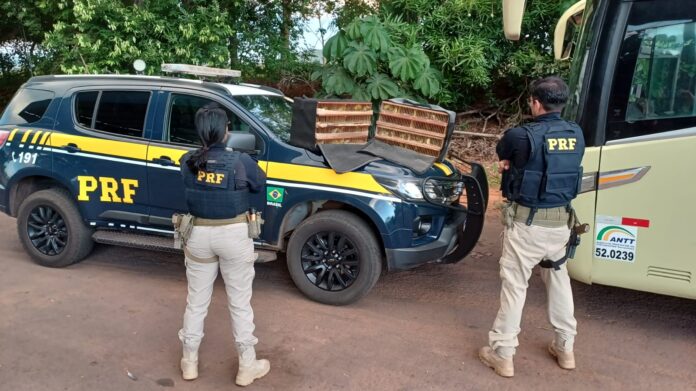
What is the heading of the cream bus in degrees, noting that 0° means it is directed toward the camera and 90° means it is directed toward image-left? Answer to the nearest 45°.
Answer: approximately 135°

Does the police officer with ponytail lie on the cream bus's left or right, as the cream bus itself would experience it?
on its left

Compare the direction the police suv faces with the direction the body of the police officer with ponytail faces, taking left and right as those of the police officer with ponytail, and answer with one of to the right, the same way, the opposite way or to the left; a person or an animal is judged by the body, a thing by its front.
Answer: to the right

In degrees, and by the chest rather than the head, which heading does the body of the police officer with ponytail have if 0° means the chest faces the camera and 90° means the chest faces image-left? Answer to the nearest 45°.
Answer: approximately 225°

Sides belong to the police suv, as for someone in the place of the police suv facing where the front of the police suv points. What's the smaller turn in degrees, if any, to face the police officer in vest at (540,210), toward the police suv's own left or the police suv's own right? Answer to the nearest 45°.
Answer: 0° — it already faces them

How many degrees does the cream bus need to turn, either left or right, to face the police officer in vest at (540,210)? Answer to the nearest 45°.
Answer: approximately 90° to its left

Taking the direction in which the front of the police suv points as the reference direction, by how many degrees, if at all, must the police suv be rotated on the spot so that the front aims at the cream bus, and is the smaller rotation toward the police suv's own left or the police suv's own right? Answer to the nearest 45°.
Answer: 0° — it already faces it

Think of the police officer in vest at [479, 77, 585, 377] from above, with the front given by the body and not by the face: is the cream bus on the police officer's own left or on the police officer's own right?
on the police officer's own right

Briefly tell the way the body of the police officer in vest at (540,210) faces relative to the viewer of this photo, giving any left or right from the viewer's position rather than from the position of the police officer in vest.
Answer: facing away from the viewer and to the left of the viewer
